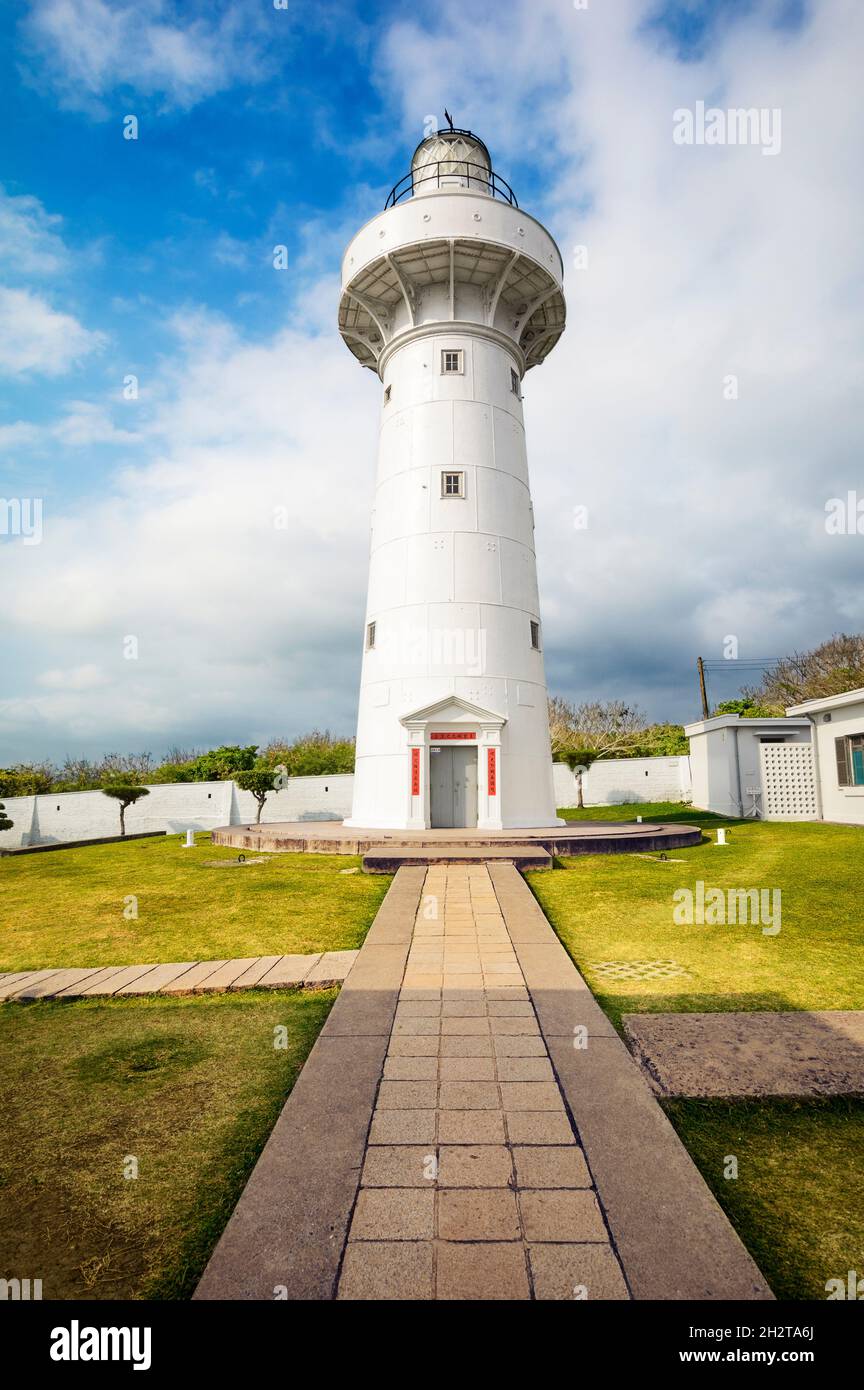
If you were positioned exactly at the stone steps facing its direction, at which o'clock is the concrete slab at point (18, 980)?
The concrete slab is roughly at 1 o'clock from the stone steps.

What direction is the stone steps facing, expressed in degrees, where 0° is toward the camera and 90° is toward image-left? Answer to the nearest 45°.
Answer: approximately 0°

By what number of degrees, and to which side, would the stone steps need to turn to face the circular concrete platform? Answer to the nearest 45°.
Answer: approximately 180°

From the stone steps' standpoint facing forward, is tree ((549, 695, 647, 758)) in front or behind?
behind

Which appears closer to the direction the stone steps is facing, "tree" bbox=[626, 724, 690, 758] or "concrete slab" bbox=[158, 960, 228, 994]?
the concrete slab

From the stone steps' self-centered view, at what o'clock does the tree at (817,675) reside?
The tree is roughly at 7 o'clock from the stone steps.

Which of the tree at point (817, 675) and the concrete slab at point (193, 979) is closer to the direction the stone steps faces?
the concrete slab

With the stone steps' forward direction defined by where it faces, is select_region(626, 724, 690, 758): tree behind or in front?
behind

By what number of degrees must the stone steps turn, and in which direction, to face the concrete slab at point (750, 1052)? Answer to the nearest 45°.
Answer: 0° — it already faces it

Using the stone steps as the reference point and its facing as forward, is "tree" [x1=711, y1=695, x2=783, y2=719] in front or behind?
behind
